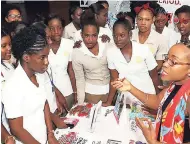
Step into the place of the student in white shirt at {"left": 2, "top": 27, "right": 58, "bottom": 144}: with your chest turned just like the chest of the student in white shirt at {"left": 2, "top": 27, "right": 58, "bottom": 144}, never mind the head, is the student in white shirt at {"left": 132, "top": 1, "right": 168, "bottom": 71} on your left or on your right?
on your left

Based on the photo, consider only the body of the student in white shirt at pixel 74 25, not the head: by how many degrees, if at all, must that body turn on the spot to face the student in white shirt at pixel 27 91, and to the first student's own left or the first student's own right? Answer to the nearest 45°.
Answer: approximately 45° to the first student's own right

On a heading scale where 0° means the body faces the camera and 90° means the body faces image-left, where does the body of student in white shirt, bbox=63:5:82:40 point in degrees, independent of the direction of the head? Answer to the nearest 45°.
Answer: approximately 315°

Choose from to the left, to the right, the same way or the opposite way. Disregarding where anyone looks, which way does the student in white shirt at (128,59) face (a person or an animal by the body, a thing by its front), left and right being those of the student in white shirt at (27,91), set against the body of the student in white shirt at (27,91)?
to the right

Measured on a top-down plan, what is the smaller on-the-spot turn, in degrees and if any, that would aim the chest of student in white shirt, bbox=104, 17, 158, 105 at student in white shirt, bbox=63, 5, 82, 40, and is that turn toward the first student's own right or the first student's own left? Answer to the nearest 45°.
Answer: approximately 90° to the first student's own right

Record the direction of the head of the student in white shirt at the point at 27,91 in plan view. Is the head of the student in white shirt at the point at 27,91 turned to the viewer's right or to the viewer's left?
to the viewer's right

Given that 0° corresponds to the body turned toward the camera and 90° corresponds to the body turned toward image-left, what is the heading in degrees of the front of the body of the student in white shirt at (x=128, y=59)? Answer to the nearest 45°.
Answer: approximately 45°

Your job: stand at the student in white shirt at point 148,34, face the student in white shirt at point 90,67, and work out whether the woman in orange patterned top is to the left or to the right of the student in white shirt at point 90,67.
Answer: left
